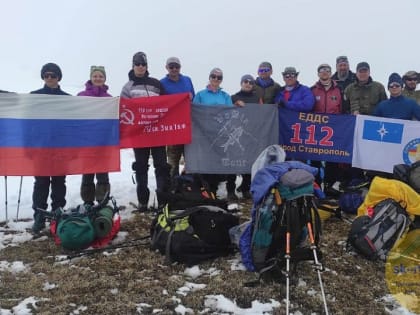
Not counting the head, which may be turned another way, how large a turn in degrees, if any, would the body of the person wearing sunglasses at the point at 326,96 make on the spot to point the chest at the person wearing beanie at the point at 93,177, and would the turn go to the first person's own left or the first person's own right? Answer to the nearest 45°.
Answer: approximately 45° to the first person's own right

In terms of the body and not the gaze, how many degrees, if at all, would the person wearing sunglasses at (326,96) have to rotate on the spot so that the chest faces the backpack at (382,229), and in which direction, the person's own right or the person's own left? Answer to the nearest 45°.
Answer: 0° — they already face it

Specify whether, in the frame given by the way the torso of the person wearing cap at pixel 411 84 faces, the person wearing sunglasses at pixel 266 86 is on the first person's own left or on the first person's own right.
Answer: on the first person's own right

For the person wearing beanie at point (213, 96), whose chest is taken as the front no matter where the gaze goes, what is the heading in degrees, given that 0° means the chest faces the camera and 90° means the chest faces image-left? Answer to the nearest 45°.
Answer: approximately 0°

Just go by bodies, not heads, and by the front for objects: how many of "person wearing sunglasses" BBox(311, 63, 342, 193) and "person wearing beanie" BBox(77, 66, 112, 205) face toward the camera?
2

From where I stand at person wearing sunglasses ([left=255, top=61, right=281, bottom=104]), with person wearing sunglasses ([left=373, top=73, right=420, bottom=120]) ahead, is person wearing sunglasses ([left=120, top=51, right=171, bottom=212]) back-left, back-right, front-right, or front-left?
back-right
